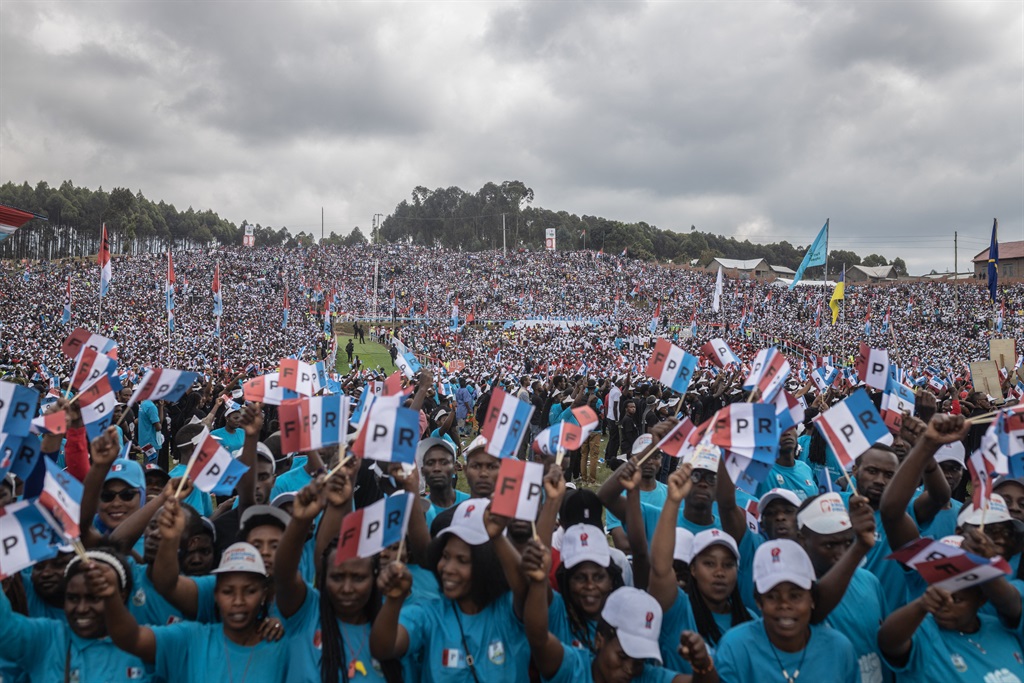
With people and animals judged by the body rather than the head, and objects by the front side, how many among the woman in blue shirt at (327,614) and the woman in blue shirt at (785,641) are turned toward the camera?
2

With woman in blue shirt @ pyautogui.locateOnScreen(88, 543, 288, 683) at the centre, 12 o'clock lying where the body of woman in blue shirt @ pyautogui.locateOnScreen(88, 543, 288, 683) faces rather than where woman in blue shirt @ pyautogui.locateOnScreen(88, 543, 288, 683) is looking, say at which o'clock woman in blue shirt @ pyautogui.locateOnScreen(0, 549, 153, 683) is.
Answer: woman in blue shirt @ pyautogui.locateOnScreen(0, 549, 153, 683) is roughly at 4 o'clock from woman in blue shirt @ pyautogui.locateOnScreen(88, 543, 288, 683).

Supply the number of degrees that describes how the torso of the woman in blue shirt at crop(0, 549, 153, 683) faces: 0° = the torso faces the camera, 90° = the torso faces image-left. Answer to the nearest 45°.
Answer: approximately 0°

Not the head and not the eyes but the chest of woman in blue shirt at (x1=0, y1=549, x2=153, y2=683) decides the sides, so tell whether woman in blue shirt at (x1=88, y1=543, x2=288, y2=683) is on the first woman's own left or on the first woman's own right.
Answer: on the first woman's own left

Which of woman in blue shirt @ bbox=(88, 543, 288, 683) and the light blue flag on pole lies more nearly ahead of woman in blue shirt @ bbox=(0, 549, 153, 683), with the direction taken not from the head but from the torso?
the woman in blue shirt

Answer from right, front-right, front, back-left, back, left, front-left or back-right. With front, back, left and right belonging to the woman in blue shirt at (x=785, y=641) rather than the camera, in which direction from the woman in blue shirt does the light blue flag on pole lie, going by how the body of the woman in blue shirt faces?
back
